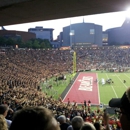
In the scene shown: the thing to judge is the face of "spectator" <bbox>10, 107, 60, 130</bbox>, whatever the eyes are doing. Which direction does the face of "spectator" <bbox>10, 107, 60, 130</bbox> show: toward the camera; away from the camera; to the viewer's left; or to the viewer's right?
away from the camera

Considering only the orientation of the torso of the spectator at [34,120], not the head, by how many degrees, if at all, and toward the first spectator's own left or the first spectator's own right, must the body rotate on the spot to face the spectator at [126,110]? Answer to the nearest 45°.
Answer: approximately 45° to the first spectator's own right

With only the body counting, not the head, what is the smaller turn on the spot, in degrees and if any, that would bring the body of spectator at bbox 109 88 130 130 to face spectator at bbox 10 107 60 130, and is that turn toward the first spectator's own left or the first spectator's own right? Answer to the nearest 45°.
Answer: approximately 45° to the first spectator's own left

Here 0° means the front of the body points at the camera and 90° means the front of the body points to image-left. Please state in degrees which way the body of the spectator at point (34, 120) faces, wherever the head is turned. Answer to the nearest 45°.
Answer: approximately 225°
